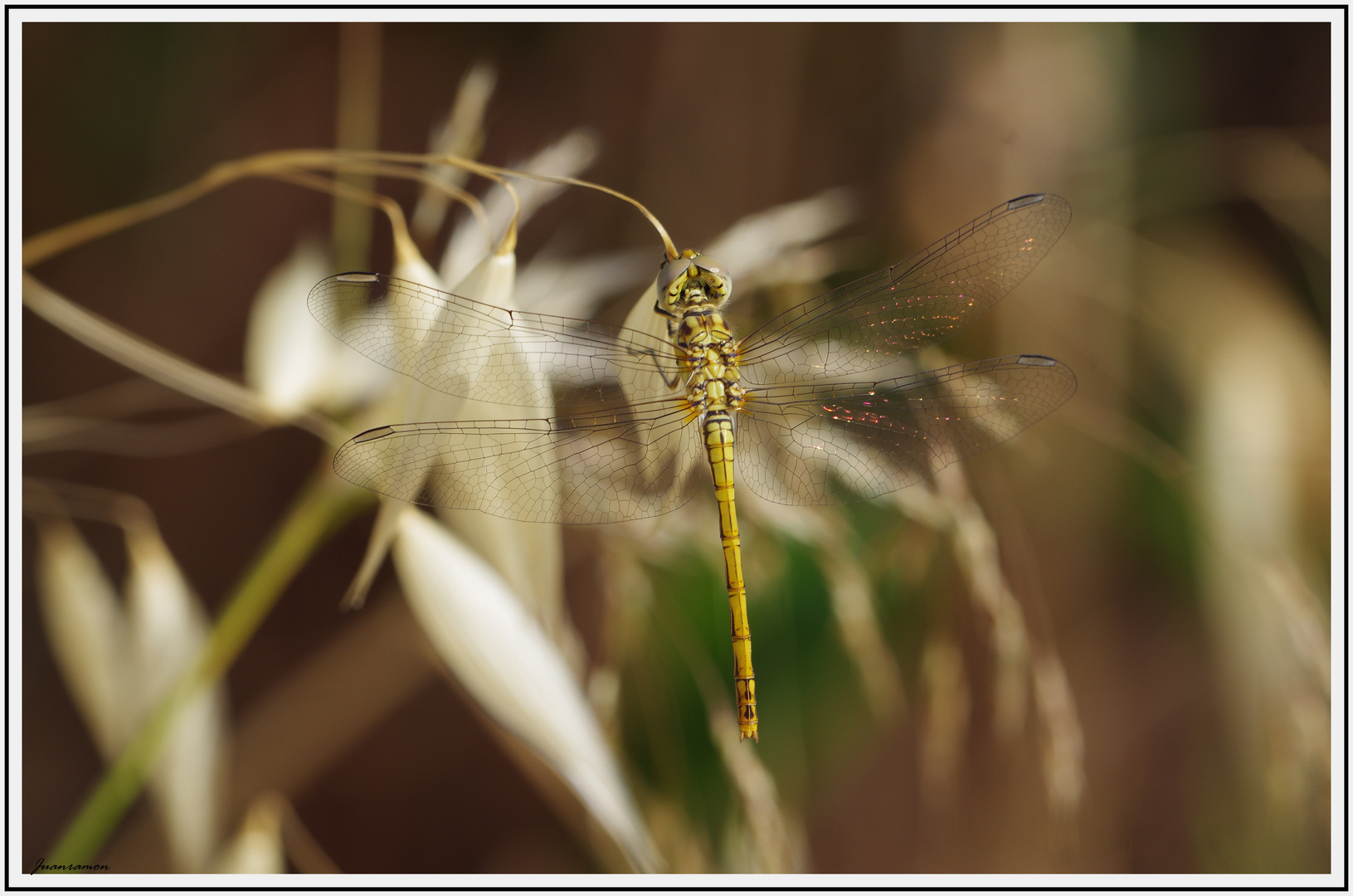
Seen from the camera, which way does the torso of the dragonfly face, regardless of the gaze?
away from the camera
